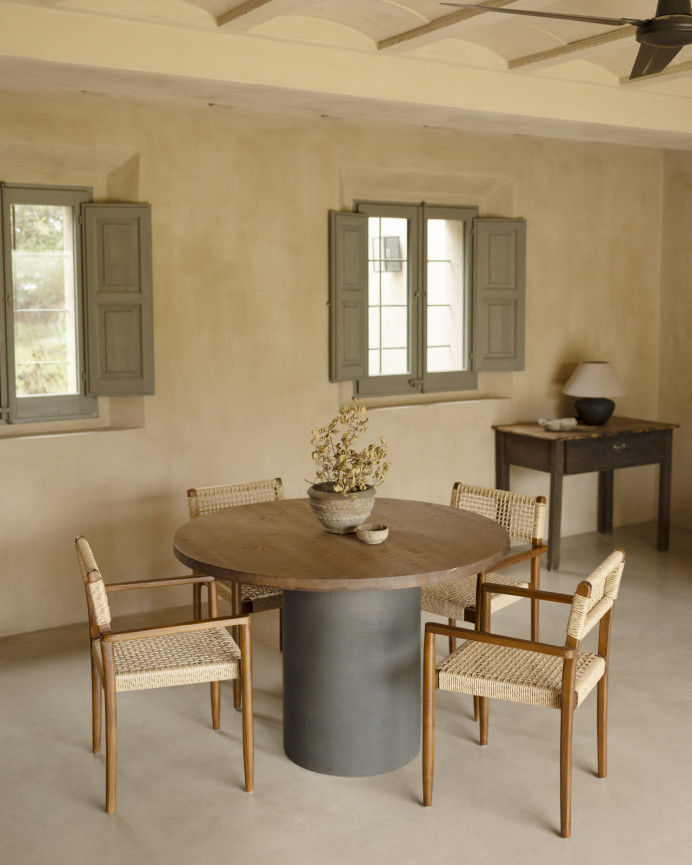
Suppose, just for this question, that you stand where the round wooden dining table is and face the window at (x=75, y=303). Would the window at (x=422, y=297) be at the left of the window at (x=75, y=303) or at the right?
right

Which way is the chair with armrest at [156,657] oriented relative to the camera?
to the viewer's right

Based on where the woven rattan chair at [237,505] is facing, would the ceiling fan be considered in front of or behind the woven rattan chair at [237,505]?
in front

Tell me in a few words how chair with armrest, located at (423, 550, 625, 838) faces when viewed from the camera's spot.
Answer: facing away from the viewer and to the left of the viewer

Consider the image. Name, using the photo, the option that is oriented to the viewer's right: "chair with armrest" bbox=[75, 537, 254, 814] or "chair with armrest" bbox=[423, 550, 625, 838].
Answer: "chair with armrest" bbox=[75, 537, 254, 814]

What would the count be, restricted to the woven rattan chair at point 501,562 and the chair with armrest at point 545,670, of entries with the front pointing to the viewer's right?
0

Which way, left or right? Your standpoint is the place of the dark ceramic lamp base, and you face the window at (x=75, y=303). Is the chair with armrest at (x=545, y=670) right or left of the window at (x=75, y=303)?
left
